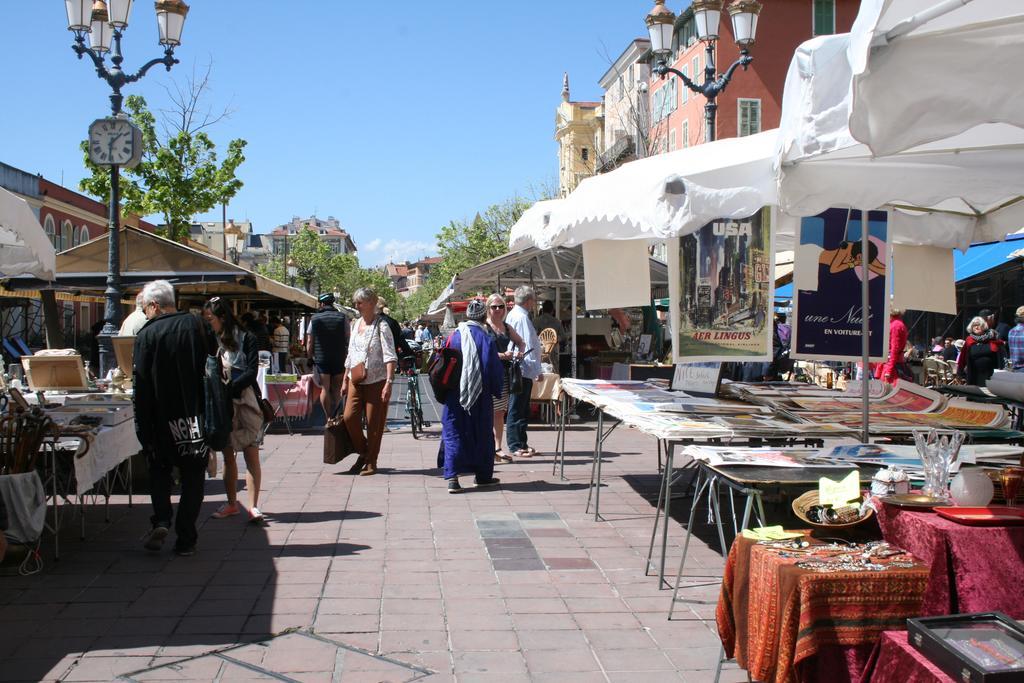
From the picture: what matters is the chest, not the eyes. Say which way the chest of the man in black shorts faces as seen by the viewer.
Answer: away from the camera

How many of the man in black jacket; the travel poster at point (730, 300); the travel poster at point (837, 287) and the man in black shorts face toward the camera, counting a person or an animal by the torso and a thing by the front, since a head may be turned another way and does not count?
2

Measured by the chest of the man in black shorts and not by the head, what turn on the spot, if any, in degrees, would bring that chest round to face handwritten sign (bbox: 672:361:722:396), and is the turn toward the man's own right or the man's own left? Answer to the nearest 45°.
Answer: approximately 135° to the man's own right

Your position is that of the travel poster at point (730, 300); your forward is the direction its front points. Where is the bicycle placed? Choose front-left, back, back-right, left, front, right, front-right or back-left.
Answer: back-right

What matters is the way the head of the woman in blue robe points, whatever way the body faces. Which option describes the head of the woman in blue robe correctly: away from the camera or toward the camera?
away from the camera

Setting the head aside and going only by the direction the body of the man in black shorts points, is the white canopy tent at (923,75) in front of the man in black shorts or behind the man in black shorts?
behind

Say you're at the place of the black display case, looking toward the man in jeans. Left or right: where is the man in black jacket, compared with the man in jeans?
left
